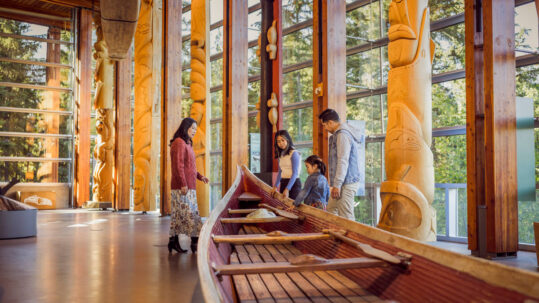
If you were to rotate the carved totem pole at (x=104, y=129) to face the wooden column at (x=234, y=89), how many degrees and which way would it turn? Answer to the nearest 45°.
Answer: approximately 45° to its left

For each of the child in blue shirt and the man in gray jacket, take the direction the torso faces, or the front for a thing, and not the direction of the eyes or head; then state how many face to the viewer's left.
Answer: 2

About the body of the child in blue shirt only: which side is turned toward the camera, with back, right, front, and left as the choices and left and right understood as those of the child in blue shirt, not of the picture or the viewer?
left

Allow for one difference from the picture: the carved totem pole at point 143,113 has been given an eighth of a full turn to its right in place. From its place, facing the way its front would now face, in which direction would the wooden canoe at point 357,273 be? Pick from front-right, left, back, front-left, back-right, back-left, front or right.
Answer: left

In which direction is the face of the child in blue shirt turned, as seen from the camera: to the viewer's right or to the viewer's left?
to the viewer's left

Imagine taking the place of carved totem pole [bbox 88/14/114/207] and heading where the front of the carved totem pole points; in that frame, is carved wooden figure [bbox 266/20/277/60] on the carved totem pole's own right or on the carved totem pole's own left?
on the carved totem pole's own left

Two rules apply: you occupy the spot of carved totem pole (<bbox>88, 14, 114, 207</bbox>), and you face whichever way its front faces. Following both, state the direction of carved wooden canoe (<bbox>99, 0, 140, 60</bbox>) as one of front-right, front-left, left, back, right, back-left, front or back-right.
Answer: front-left

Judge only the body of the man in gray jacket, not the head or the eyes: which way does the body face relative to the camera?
to the viewer's left

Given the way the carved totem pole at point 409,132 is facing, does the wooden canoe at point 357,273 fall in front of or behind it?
in front

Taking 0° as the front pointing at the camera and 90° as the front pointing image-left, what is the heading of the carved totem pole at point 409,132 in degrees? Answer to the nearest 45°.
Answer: approximately 45°

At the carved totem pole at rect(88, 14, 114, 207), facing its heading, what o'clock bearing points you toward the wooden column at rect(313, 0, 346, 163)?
The wooden column is roughly at 10 o'clock from the carved totem pole.
